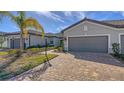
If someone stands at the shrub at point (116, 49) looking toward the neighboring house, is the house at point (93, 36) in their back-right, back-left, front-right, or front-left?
front-right

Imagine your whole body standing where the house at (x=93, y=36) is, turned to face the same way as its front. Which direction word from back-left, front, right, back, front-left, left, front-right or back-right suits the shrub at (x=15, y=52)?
front-right

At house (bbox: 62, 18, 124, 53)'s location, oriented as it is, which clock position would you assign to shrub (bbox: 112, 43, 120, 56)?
The shrub is roughly at 10 o'clock from the house.

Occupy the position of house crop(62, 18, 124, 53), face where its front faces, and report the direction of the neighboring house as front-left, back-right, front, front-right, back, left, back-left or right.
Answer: back-right

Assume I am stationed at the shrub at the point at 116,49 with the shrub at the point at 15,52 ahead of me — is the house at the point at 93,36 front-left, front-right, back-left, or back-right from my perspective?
front-right

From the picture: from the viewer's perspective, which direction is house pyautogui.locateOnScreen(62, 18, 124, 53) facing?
toward the camera

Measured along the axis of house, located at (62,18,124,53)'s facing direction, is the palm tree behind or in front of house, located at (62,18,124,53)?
in front
